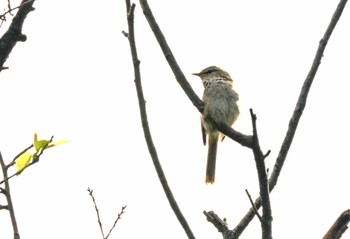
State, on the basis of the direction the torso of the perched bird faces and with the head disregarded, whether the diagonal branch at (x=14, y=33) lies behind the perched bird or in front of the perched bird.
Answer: in front

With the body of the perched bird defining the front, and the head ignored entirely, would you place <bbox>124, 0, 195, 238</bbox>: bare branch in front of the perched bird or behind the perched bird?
in front

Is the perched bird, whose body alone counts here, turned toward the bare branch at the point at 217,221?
yes

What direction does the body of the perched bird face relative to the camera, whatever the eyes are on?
toward the camera
